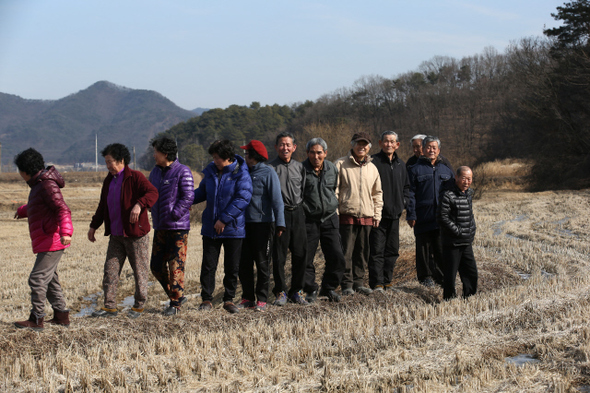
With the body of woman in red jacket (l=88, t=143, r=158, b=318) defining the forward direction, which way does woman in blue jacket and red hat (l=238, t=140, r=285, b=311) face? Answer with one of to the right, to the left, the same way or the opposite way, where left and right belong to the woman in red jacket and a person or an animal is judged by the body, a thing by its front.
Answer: the same way

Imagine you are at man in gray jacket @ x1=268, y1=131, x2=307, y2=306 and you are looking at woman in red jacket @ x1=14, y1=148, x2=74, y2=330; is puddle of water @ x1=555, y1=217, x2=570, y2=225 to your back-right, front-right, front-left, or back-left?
back-right

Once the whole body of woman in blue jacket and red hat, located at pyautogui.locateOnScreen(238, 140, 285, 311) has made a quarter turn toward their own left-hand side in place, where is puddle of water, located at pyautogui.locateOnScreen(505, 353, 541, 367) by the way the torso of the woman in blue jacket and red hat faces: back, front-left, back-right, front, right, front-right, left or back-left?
front

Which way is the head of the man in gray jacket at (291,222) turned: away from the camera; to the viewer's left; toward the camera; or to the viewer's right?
toward the camera

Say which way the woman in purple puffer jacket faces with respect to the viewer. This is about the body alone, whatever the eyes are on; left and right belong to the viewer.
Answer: facing the viewer and to the left of the viewer

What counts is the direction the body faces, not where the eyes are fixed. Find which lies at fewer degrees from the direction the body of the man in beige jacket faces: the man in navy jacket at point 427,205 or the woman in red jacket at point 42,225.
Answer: the woman in red jacket

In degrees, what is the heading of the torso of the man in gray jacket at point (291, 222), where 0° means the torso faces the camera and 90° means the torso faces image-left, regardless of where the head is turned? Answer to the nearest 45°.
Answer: approximately 0°

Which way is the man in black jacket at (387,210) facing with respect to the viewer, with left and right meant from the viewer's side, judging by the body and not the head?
facing the viewer

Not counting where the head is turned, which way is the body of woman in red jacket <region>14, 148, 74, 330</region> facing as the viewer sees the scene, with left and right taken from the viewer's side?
facing to the left of the viewer

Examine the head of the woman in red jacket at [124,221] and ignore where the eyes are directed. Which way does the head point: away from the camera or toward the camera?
toward the camera

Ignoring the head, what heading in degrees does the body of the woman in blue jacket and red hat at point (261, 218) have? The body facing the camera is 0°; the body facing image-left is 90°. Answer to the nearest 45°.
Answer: approximately 45°

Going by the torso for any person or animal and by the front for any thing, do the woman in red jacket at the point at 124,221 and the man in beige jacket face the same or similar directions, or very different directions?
same or similar directions

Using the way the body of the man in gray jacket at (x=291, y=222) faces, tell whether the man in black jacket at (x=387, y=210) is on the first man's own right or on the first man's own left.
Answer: on the first man's own left

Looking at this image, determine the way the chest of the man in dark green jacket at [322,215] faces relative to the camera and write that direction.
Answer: toward the camera

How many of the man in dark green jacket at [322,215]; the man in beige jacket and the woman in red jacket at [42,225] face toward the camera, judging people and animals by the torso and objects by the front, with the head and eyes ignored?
2
